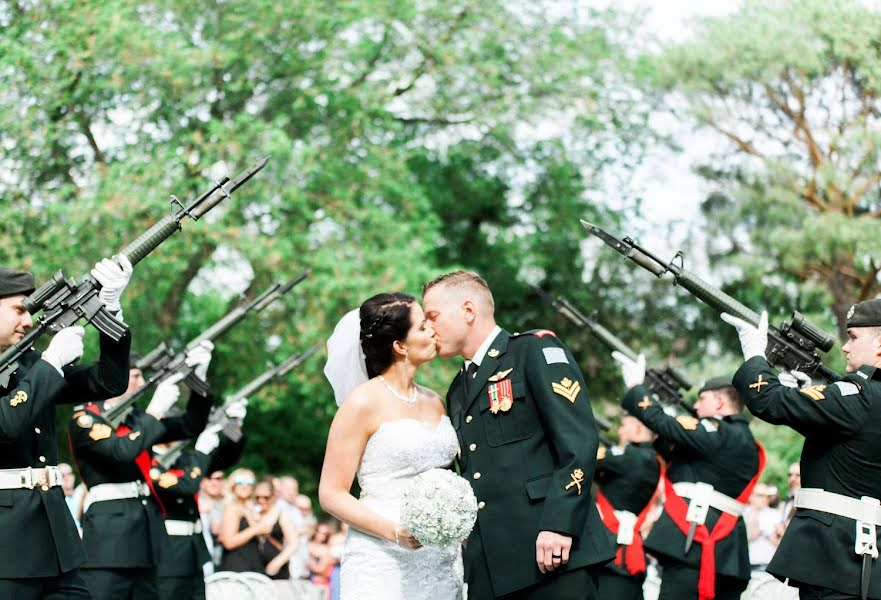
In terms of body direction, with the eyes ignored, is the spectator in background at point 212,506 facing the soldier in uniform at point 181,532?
yes

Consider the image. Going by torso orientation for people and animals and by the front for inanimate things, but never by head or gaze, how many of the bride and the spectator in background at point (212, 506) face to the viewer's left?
0

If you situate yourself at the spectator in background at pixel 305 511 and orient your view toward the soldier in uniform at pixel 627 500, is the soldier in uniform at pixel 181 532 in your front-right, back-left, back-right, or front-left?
front-right

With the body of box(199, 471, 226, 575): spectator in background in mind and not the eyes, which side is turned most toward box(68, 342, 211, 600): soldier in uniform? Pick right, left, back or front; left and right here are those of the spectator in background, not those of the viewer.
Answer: front

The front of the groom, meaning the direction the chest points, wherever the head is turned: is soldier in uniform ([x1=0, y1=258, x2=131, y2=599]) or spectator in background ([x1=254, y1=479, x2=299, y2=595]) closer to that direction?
the soldier in uniform

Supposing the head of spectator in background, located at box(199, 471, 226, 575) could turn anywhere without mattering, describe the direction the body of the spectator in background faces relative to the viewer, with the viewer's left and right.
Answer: facing the viewer

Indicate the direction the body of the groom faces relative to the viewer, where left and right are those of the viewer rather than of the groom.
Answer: facing the viewer and to the left of the viewer

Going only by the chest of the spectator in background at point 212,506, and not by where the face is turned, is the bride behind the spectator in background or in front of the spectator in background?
in front

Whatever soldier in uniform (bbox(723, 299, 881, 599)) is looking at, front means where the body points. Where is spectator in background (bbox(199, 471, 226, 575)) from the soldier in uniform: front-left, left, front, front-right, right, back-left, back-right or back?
front-right

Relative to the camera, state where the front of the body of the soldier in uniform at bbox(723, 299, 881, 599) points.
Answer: to the viewer's left

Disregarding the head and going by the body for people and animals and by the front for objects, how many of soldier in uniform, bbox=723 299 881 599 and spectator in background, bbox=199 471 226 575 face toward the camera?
1
